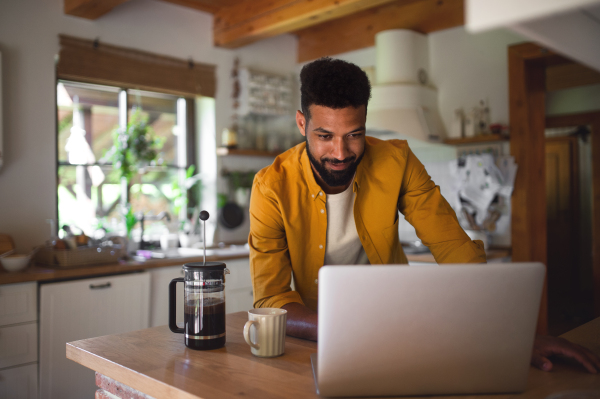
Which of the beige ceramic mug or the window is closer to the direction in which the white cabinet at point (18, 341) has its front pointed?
the beige ceramic mug

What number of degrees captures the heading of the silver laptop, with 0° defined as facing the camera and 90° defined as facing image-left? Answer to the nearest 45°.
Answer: approximately 180°

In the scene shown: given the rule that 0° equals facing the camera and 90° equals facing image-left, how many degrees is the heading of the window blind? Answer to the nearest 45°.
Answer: approximately 315°

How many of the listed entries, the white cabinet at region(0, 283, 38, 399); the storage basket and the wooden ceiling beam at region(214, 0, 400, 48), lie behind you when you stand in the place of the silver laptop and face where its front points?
0

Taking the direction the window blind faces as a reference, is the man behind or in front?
in front

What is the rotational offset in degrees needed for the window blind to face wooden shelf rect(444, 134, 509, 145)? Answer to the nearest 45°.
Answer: approximately 45° to its left

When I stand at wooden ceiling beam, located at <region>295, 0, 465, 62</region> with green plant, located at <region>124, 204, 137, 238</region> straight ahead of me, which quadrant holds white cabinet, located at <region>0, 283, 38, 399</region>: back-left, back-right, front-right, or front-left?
front-left

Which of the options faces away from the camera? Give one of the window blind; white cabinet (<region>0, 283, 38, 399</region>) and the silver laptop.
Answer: the silver laptop

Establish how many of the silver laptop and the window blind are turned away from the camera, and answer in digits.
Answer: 1

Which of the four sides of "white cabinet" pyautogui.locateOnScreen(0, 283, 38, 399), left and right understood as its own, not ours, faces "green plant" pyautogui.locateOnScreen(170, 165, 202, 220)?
left

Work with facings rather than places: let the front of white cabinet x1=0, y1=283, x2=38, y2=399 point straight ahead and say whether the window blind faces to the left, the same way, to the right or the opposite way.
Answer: the same way

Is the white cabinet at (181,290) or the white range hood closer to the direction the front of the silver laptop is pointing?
the white range hood

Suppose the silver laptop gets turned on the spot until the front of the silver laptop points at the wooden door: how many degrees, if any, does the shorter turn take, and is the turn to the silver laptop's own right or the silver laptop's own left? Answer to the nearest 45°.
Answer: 0° — it already faces it

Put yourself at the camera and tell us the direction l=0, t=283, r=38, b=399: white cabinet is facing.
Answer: facing the viewer and to the right of the viewer

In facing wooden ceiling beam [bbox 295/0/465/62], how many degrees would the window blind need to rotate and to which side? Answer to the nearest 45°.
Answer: approximately 45° to its left

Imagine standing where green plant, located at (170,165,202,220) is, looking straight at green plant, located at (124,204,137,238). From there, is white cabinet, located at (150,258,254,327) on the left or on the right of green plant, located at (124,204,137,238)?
left

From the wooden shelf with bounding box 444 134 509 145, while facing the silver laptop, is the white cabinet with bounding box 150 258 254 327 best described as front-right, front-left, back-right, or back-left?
front-right

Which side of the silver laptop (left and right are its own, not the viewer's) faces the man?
front
